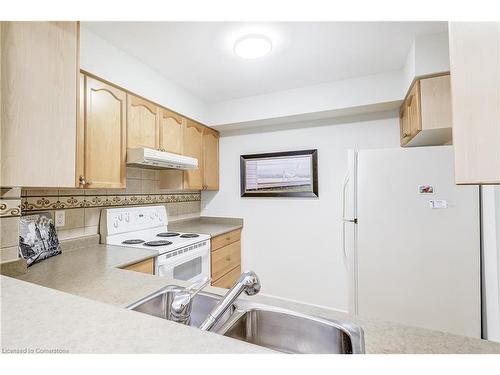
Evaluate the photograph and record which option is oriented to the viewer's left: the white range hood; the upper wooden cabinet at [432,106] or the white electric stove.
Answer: the upper wooden cabinet

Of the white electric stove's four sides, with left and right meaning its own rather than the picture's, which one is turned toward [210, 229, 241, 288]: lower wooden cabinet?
left

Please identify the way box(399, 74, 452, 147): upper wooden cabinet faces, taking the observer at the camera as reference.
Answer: facing to the left of the viewer

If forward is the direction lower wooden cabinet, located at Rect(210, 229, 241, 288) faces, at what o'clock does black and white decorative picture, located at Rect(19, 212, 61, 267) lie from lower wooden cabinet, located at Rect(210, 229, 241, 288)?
The black and white decorative picture is roughly at 3 o'clock from the lower wooden cabinet.

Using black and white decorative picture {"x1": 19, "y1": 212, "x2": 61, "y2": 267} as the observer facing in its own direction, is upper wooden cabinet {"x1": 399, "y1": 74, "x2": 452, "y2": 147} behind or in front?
in front

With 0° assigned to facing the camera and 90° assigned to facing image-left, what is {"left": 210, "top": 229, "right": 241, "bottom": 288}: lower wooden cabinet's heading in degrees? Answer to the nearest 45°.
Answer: approximately 315°

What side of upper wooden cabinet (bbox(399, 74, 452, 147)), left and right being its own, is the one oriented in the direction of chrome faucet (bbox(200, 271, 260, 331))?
left

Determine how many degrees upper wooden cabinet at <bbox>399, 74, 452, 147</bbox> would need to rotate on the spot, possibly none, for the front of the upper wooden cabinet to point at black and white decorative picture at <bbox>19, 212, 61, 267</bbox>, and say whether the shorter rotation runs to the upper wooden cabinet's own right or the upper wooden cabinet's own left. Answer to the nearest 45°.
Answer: approximately 45° to the upper wooden cabinet's own left

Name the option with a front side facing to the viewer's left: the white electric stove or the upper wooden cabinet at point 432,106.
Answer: the upper wooden cabinet

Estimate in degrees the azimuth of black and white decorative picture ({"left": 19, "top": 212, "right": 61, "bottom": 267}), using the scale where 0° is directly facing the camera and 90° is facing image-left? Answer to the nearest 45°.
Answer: approximately 315°

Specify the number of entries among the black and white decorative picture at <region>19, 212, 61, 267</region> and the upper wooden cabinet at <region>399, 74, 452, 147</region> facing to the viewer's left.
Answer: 1

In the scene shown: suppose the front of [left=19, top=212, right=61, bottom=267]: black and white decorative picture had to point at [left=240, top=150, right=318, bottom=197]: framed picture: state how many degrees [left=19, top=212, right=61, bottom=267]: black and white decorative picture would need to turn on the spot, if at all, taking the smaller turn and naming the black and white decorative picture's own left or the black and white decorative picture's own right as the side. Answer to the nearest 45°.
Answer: approximately 45° to the black and white decorative picture's own left
